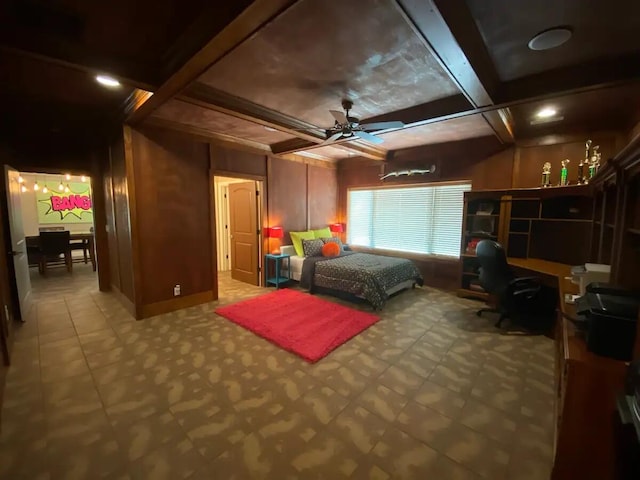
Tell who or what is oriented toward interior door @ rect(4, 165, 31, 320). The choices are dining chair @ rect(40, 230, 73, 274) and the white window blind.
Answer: the white window blind

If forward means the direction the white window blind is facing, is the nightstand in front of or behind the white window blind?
in front

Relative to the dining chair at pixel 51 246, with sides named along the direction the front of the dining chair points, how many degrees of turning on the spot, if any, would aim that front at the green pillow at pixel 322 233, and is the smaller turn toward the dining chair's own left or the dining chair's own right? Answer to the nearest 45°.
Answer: approximately 135° to the dining chair's own right

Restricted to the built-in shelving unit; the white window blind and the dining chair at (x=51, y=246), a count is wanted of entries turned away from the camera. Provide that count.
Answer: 1

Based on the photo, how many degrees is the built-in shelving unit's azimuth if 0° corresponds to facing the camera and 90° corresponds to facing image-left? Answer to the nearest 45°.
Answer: approximately 45°

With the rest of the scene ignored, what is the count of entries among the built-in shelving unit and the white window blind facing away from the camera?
0

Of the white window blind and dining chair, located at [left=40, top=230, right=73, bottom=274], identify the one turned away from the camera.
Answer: the dining chair

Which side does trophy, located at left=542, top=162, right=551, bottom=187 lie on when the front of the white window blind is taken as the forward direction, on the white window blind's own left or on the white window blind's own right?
on the white window blind's own left

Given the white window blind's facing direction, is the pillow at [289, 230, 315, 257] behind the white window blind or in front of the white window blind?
in front

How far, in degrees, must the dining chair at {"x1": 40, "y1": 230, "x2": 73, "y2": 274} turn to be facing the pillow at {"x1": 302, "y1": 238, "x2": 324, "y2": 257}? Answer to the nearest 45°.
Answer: approximately 135° to its right

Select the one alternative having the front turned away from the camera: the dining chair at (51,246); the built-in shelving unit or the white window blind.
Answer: the dining chair

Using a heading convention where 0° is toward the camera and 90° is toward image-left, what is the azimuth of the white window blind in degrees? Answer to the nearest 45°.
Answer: approximately 45°

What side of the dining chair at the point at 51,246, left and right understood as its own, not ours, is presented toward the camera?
back

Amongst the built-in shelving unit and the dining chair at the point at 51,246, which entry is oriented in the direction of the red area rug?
the built-in shelving unit

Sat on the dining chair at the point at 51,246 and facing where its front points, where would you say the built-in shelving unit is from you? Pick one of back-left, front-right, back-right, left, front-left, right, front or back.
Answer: back-right

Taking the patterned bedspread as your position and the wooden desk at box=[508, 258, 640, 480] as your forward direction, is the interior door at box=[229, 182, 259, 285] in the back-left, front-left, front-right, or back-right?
back-right
